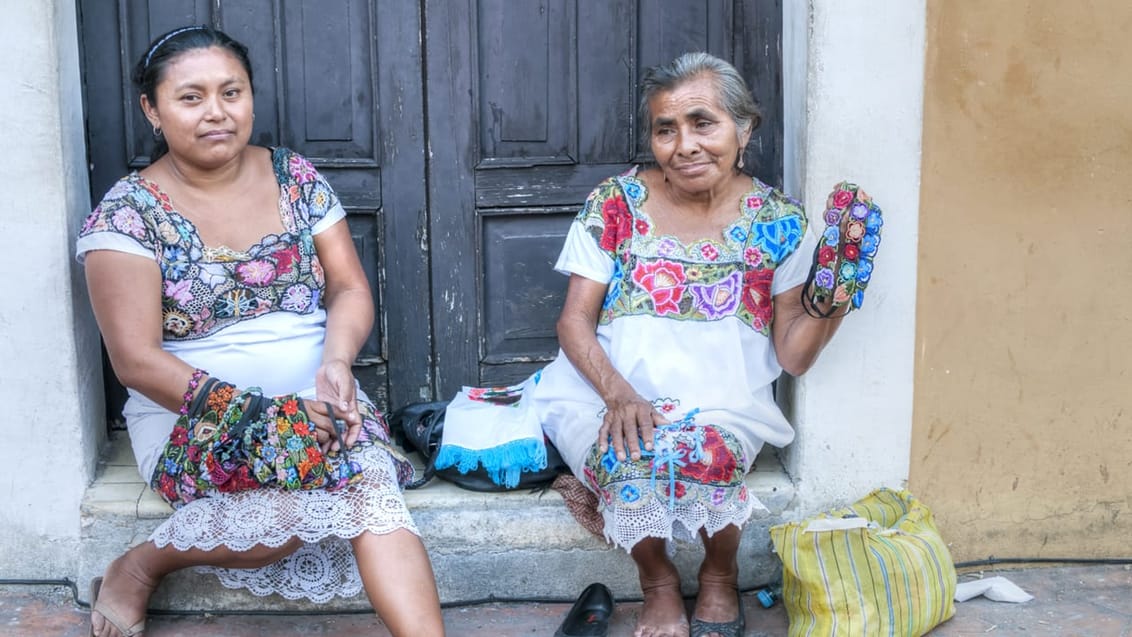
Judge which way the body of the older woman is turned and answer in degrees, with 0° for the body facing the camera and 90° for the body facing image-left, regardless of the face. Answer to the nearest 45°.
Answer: approximately 0°

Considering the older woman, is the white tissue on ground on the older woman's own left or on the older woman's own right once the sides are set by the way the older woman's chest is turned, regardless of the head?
on the older woman's own left

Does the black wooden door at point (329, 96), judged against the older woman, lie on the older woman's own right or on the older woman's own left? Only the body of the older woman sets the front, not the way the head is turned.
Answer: on the older woman's own right

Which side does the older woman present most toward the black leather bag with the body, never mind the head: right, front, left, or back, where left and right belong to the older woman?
right
